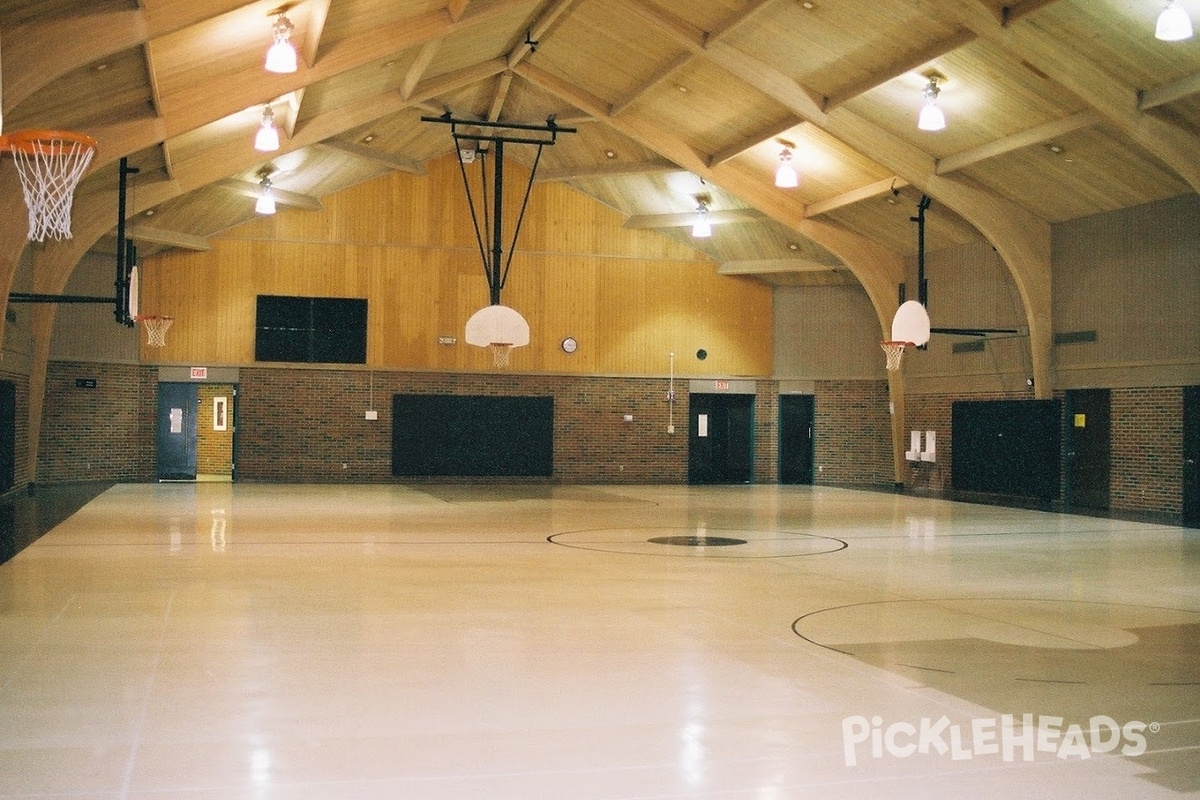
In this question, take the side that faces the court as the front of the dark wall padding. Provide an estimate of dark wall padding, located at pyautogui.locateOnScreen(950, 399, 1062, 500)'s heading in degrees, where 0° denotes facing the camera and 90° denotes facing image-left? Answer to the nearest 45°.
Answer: approximately 45°

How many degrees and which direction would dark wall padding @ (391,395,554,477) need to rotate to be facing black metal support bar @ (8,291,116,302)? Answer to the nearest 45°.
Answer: approximately 45° to its right

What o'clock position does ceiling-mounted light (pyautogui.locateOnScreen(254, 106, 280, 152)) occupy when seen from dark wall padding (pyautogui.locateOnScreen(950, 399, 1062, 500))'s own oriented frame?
The ceiling-mounted light is roughly at 12 o'clock from the dark wall padding.

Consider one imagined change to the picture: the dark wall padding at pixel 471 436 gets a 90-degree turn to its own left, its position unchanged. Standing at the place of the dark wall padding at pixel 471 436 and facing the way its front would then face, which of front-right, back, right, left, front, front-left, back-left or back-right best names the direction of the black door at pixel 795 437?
front

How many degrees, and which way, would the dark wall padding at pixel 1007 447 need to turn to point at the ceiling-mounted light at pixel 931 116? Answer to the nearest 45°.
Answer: approximately 45° to its left

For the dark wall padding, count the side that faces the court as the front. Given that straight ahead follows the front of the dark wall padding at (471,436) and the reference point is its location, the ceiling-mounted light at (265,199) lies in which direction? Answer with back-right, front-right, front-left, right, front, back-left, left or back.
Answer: front-right

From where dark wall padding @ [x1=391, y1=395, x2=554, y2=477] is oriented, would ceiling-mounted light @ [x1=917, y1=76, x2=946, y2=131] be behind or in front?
in front

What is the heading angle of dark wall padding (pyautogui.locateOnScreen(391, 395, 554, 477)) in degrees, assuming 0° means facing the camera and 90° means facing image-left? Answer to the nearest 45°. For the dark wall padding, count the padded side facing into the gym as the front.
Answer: approximately 0°

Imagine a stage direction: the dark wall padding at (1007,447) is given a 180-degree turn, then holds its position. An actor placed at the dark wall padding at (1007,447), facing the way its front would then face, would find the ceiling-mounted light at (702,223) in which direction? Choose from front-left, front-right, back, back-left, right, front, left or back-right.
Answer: back-left

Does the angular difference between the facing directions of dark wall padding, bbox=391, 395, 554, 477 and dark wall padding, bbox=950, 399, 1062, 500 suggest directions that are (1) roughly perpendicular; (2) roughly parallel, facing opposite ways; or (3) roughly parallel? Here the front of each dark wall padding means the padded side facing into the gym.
roughly perpendicular

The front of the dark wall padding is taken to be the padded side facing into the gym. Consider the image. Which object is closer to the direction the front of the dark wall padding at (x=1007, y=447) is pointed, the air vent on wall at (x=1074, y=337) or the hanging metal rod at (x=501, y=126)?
the hanging metal rod

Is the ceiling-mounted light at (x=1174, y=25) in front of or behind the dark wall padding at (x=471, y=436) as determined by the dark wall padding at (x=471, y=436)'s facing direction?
in front
